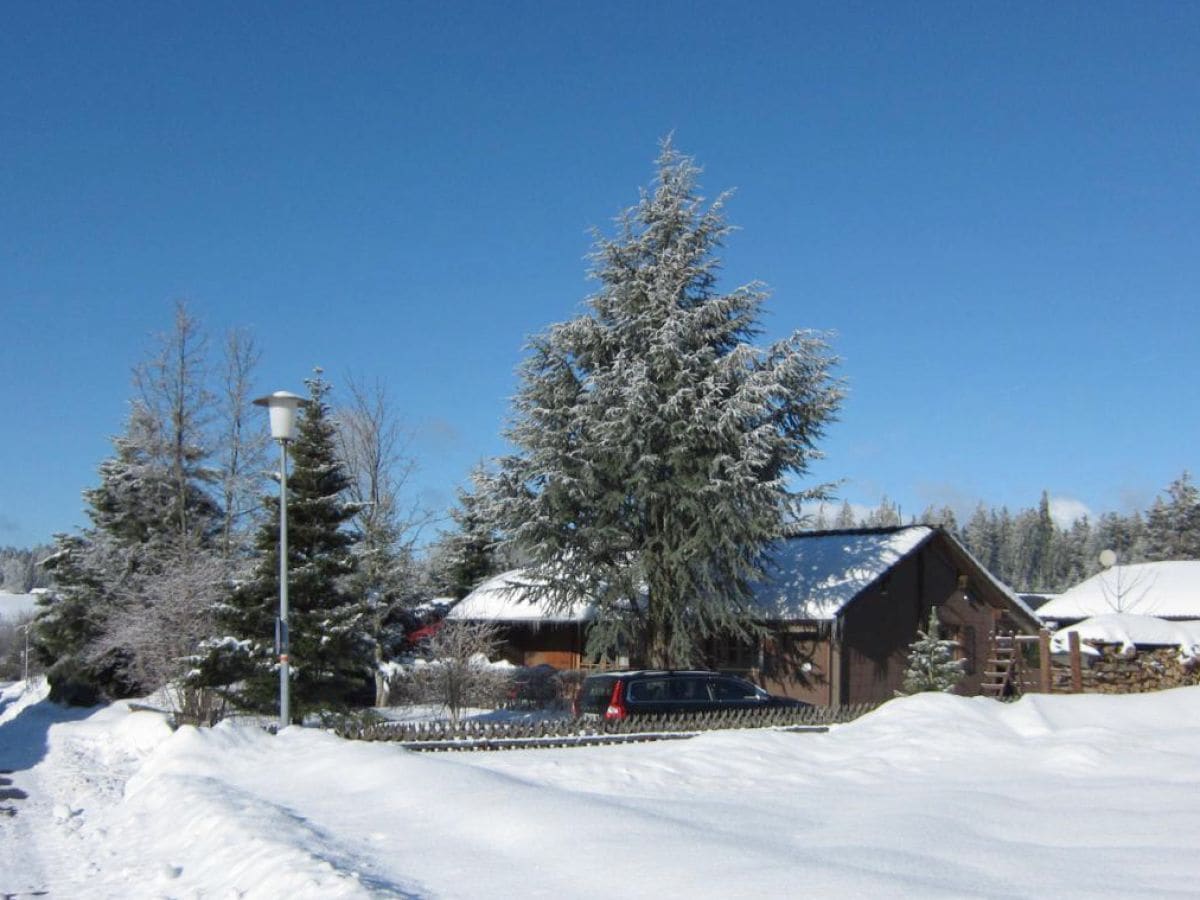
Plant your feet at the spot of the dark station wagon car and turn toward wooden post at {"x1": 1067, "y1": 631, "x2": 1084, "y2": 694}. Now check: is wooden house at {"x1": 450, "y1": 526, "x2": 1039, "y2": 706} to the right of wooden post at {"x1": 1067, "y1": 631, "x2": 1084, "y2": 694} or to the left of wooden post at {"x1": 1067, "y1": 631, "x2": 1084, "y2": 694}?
left

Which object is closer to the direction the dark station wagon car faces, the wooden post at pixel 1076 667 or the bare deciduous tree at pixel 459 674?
the wooden post

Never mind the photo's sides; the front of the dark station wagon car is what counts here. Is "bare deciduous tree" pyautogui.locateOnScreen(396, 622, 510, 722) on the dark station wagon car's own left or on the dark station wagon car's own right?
on the dark station wagon car's own left

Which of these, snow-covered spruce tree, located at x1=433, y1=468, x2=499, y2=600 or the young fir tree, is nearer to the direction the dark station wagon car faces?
the young fir tree

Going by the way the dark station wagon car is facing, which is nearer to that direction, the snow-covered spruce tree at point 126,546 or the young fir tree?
the young fir tree

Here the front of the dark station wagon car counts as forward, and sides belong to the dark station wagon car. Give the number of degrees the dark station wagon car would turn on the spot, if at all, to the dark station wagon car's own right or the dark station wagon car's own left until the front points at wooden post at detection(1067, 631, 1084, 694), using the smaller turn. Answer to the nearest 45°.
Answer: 0° — it already faces it

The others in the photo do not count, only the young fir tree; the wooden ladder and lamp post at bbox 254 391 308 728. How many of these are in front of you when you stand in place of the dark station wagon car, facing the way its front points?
2

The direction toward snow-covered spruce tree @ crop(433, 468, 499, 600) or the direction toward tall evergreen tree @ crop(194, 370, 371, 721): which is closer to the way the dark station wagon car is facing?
the snow-covered spruce tree

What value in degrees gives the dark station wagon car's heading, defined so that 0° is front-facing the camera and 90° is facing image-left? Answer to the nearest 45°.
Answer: approximately 225°

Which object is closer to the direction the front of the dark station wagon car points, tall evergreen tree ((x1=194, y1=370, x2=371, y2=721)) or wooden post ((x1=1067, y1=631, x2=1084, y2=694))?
the wooden post

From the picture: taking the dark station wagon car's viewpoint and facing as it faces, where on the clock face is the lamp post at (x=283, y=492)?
The lamp post is roughly at 6 o'clock from the dark station wagon car.
